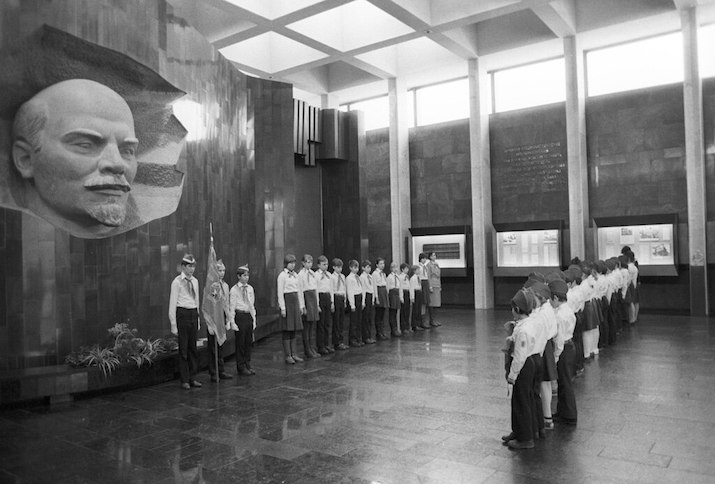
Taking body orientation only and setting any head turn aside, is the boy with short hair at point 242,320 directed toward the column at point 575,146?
no

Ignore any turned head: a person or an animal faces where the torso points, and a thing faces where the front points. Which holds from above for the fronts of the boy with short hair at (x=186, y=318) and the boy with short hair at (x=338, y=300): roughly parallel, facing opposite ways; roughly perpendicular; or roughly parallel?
roughly parallel

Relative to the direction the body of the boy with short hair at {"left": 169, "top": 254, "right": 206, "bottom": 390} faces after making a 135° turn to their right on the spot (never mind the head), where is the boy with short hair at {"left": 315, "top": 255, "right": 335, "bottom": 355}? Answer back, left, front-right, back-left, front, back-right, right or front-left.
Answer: back-right

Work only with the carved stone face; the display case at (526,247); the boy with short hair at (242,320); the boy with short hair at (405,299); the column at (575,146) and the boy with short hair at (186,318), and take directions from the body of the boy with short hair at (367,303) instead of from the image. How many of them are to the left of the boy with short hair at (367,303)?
3

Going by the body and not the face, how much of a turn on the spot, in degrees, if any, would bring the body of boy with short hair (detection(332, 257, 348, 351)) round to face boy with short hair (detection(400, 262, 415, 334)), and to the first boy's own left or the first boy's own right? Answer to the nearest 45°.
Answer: approximately 90° to the first boy's own left

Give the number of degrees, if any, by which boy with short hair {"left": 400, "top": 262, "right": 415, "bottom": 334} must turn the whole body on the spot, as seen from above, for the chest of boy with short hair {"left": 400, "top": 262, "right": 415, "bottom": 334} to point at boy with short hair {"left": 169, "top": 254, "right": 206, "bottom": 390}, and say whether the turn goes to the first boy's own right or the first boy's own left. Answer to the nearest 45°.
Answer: approximately 90° to the first boy's own right

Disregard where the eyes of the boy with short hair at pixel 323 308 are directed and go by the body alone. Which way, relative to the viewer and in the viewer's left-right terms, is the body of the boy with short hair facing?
facing the viewer and to the right of the viewer

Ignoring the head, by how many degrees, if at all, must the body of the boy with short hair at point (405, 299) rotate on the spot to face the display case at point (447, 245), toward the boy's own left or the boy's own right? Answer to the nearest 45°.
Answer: approximately 135° to the boy's own left

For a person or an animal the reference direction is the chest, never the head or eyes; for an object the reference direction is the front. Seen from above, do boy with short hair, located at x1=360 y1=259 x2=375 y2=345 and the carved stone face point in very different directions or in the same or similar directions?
same or similar directions

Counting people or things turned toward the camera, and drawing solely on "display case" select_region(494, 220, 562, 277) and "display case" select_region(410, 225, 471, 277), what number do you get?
2

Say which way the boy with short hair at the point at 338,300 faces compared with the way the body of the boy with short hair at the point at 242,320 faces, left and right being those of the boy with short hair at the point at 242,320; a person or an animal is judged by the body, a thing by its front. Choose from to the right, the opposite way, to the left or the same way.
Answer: the same way

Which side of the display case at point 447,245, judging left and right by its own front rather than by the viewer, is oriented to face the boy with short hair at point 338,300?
front

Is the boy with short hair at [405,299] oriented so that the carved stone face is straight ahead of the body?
no

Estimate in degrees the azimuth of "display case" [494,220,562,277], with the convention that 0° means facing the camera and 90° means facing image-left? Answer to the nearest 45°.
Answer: approximately 0°

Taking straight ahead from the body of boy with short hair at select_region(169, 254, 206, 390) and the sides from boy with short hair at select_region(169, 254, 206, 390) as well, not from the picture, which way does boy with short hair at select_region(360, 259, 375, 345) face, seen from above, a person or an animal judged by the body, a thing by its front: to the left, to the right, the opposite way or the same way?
the same way

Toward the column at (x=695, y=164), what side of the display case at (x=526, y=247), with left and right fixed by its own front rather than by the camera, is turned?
left

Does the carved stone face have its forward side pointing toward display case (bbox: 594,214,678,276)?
no

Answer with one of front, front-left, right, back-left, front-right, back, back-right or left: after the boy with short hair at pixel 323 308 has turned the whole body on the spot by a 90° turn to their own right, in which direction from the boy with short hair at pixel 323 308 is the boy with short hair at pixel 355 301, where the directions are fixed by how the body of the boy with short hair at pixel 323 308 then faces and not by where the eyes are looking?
back
